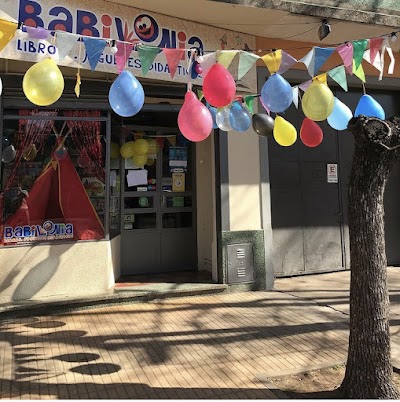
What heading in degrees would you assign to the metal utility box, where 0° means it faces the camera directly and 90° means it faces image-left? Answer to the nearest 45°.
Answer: approximately 0°

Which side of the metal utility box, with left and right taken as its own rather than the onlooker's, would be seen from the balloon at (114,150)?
right

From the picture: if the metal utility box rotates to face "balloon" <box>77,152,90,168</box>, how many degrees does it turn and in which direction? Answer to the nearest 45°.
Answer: approximately 90° to its right

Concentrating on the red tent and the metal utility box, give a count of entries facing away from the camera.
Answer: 0

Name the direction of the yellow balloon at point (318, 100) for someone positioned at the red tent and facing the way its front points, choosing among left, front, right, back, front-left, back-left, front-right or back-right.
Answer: left

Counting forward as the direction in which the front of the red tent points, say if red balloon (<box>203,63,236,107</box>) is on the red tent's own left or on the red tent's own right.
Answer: on the red tent's own left

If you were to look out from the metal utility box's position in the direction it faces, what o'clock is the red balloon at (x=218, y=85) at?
The red balloon is roughly at 12 o'clock from the metal utility box.

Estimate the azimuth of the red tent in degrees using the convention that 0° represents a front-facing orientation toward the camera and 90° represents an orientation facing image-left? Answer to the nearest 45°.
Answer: approximately 45°

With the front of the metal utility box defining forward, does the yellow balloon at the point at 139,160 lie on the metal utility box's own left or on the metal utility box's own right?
on the metal utility box's own right
